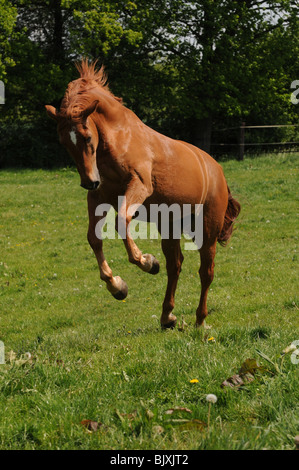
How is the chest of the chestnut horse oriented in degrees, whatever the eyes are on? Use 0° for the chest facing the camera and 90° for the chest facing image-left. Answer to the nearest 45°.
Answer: approximately 45°

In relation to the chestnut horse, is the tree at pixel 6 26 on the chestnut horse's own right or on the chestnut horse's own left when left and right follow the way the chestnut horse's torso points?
on the chestnut horse's own right
